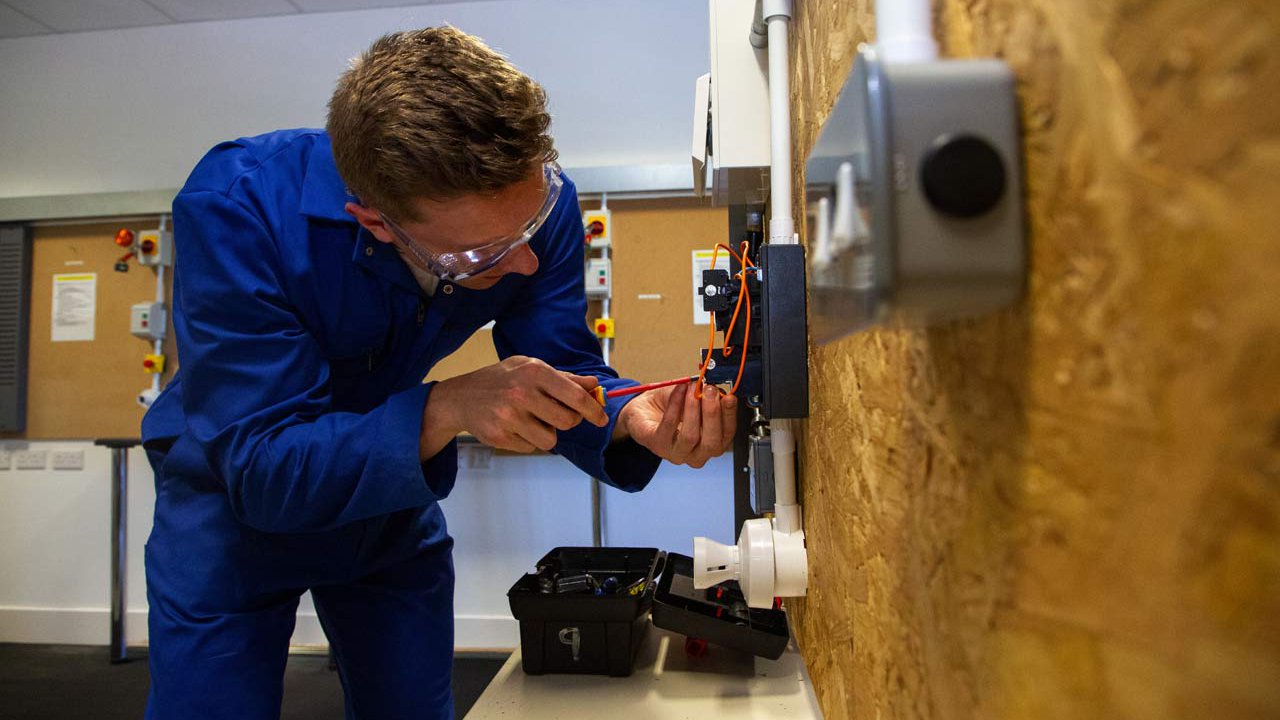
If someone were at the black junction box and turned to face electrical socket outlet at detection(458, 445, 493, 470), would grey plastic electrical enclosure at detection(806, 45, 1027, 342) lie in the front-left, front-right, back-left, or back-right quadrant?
back-left

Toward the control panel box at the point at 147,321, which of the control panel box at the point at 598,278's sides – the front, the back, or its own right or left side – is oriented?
right

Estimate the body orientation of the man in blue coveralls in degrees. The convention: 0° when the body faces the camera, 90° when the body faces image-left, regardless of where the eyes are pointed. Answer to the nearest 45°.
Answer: approximately 315°

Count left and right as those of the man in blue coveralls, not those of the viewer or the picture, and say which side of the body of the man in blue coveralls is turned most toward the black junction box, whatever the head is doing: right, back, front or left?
front

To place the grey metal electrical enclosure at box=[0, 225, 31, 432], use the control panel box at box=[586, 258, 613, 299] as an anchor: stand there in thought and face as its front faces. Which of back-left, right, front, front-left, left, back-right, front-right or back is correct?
right

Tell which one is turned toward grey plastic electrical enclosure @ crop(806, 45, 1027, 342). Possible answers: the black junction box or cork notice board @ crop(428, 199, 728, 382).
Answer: the cork notice board

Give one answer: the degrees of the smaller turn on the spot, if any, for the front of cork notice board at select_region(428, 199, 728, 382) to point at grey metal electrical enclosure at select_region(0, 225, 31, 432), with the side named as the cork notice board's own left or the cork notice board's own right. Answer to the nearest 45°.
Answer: approximately 90° to the cork notice board's own right

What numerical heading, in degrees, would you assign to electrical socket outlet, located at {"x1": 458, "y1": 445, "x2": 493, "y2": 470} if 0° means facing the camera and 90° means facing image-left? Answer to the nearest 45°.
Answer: approximately 0°

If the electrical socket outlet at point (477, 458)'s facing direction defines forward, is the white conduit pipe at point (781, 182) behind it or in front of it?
in front
